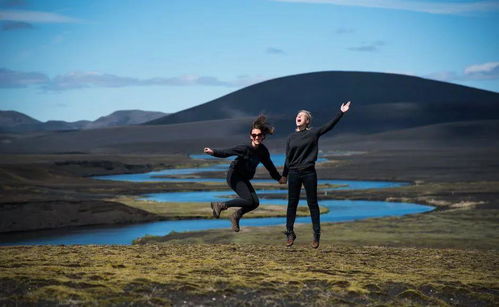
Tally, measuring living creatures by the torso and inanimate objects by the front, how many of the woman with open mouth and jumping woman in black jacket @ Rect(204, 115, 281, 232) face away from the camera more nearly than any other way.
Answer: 0

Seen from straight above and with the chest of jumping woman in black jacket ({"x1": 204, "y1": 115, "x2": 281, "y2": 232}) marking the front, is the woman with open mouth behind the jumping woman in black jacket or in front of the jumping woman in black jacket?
in front

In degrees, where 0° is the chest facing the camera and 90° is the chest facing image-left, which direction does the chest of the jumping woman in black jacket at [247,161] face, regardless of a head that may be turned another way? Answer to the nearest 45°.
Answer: approximately 315°

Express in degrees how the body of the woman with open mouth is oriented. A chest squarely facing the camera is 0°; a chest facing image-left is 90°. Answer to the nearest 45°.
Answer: approximately 0°

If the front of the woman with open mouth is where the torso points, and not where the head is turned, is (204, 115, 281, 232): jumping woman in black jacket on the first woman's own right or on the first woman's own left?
on the first woman's own right
